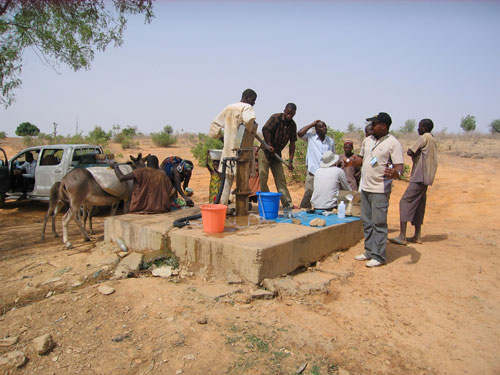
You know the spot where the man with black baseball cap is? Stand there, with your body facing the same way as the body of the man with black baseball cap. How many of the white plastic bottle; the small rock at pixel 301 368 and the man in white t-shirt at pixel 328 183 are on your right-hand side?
2

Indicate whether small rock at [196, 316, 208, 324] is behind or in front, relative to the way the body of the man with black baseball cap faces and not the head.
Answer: in front

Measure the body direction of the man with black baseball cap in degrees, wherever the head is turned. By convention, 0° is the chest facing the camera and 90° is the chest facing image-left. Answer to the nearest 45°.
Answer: approximately 45°

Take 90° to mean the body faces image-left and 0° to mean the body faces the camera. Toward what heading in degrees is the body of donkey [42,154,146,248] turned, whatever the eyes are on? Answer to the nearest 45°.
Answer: approximately 225°

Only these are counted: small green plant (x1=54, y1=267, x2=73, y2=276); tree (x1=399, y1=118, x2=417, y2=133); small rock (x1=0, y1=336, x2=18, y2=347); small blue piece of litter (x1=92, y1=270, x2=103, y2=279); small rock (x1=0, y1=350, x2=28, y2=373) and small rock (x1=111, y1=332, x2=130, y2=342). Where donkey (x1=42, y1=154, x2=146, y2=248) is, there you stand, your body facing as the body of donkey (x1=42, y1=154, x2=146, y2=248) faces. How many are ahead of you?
1

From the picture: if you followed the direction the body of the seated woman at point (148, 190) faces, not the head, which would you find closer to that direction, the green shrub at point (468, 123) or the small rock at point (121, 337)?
the green shrub

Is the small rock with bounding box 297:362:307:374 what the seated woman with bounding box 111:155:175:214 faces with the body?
no

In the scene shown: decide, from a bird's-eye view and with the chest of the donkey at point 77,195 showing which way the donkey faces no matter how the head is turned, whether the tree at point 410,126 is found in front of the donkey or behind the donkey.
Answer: in front

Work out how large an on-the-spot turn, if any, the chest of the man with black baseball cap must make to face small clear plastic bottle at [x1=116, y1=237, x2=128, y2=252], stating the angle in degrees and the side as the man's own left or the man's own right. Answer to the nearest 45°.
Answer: approximately 45° to the man's own right

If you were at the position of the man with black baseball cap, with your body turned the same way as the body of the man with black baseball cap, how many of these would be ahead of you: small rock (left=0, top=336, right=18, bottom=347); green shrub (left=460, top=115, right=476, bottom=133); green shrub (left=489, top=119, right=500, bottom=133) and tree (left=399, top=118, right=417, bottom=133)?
1

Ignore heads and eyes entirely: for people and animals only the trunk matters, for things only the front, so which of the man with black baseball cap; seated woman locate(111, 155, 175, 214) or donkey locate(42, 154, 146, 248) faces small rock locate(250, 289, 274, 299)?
the man with black baseball cap
